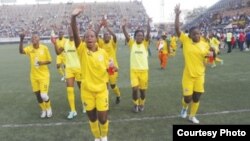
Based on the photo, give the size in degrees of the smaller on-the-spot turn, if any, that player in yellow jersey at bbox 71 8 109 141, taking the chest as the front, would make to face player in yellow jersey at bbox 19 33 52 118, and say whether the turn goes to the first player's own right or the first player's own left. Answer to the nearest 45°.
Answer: approximately 135° to the first player's own right

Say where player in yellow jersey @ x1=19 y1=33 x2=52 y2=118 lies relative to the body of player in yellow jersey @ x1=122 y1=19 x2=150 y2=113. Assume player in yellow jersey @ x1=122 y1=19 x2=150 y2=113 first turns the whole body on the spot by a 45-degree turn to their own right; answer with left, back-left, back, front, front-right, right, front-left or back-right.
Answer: front-right

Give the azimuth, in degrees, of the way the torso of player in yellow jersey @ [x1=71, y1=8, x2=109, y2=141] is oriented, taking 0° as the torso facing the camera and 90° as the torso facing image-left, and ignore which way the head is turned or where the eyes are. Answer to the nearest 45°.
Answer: approximately 0°

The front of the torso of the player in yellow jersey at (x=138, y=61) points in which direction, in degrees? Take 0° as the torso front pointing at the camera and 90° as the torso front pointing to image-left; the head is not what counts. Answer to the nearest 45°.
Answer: approximately 0°

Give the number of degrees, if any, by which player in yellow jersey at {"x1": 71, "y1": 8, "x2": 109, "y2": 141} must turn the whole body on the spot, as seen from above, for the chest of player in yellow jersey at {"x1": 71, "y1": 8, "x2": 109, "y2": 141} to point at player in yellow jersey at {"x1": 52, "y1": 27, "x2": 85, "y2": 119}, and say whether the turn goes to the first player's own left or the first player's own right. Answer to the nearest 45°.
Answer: approximately 180°

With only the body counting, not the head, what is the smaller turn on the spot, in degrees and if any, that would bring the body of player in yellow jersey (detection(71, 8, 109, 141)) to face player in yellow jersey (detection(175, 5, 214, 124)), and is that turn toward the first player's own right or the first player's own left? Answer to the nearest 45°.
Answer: approximately 135° to the first player's own left

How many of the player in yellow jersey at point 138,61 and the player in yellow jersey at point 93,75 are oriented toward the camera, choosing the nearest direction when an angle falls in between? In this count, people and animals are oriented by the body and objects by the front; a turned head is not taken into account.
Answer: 2

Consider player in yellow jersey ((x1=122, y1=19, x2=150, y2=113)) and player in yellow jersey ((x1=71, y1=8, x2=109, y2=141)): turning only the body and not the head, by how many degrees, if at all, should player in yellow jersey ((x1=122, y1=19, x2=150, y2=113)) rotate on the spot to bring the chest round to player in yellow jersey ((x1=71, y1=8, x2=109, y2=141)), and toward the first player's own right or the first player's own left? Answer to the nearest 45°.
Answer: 0° — they already face them
